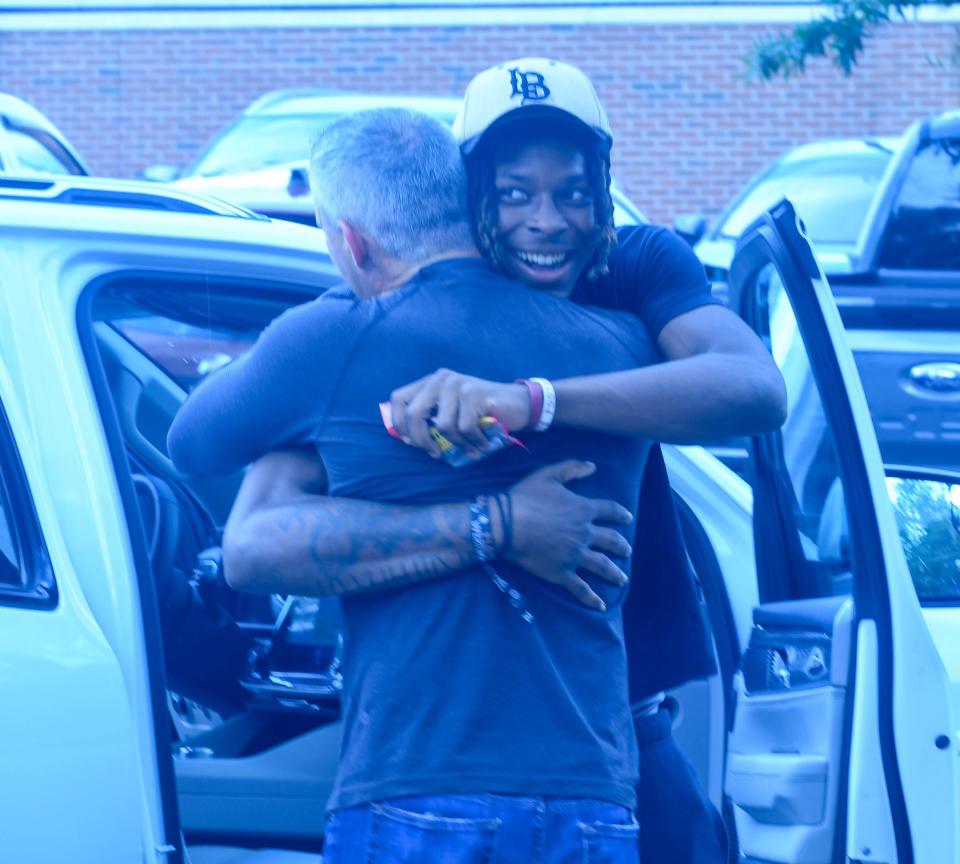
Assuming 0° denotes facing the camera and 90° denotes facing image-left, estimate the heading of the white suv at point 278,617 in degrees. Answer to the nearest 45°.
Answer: approximately 225°

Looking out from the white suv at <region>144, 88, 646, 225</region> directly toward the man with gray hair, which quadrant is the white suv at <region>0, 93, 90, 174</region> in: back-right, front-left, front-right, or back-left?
front-right

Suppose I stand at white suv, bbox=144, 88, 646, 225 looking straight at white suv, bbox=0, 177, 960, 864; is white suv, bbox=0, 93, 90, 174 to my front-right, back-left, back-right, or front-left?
front-right

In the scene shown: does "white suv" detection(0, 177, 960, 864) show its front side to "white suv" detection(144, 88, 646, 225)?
no

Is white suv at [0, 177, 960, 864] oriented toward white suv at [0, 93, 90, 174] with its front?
no
